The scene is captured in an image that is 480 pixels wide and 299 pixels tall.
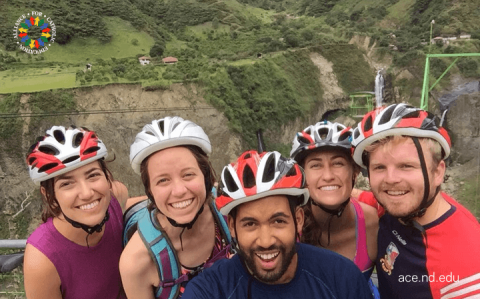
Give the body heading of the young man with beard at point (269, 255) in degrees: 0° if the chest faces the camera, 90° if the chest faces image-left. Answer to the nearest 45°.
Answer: approximately 0°

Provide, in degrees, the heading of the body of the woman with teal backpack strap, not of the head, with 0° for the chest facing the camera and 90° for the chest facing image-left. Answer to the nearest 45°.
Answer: approximately 315°

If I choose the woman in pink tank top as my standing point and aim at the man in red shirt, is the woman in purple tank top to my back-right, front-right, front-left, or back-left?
back-right

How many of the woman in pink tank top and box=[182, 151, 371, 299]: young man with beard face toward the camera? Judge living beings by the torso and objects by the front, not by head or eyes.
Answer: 2

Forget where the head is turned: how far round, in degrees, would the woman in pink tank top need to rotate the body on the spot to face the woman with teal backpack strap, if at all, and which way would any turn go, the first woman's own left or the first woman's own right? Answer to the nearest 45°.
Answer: approximately 45° to the first woman's own right

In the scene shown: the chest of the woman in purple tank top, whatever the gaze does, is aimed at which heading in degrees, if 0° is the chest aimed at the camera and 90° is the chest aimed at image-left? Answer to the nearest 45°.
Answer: approximately 315°

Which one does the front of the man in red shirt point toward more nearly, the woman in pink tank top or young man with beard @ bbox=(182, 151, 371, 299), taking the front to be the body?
the young man with beard

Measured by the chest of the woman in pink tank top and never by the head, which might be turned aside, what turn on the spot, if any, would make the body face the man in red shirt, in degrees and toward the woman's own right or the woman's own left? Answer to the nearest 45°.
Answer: approximately 45° to the woman's own left
